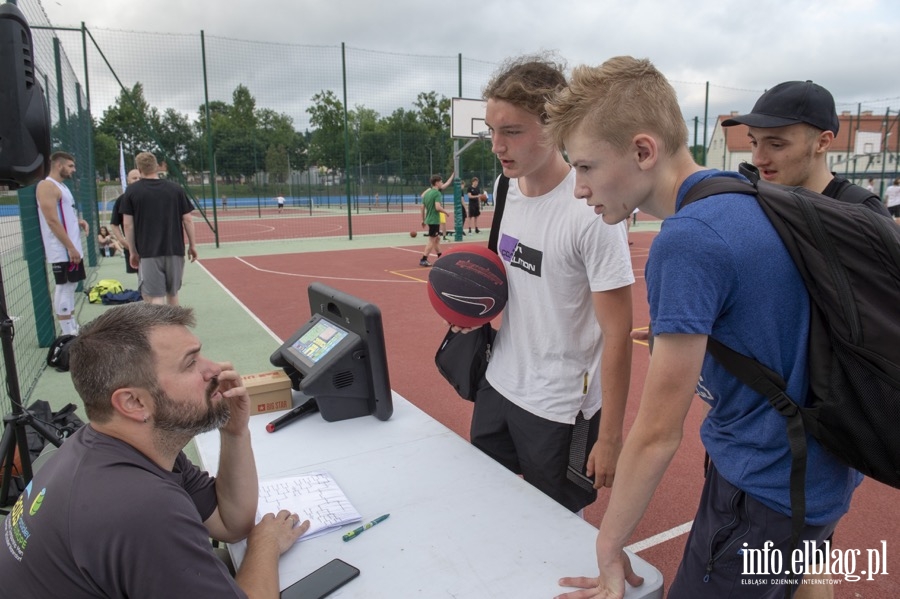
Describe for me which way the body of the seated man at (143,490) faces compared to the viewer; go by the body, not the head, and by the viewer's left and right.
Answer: facing to the right of the viewer

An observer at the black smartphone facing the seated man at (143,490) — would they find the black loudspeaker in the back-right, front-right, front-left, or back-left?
front-right

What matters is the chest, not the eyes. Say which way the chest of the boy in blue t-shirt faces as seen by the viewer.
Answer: to the viewer's left

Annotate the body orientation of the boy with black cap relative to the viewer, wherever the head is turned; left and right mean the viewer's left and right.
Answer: facing the viewer and to the left of the viewer

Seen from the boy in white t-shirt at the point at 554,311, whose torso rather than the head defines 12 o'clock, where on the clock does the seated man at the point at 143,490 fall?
The seated man is roughly at 12 o'clock from the boy in white t-shirt.

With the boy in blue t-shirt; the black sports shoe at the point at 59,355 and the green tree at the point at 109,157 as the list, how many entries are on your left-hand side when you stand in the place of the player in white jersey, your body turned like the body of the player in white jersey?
1

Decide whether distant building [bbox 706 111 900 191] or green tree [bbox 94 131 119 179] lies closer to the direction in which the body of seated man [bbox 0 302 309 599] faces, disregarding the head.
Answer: the distant building

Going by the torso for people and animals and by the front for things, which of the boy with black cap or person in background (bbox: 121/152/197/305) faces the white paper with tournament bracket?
the boy with black cap

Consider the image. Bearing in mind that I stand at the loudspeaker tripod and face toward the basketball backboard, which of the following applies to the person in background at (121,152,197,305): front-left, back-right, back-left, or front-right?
front-left

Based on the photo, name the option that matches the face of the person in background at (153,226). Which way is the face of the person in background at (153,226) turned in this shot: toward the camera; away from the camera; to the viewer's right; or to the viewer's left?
away from the camera

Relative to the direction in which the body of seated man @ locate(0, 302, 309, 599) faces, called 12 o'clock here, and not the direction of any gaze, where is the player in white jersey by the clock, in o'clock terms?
The player in white jersey is roughly at 9 o'clock from the seated man.

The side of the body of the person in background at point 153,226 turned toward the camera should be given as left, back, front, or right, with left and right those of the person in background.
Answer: back

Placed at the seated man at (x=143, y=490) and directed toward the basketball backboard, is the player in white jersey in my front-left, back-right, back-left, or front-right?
front-left
